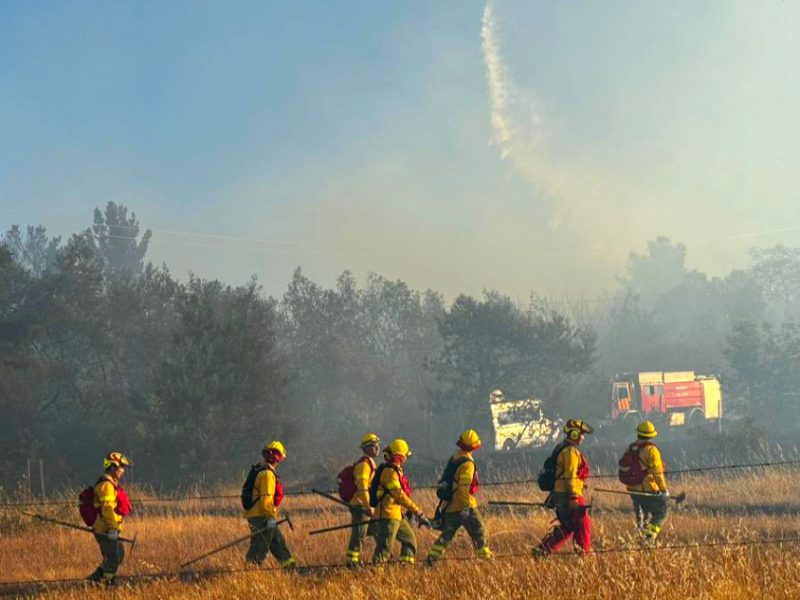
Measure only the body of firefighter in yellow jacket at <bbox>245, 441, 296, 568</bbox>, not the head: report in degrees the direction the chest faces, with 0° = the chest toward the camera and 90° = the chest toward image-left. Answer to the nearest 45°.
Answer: approximately 270°

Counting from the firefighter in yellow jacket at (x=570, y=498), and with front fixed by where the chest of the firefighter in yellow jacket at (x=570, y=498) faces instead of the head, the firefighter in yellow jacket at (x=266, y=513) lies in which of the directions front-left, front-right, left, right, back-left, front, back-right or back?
back

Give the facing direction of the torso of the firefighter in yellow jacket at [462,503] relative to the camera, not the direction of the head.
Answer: to the viewer's right

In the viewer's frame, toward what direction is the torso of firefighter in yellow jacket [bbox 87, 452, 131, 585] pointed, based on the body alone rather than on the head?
to the viewer's right

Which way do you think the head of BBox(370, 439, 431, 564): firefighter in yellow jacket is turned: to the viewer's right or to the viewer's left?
to the viewer's right

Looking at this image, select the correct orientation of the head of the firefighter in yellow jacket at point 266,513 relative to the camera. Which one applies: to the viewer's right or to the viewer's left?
to the viewer's right

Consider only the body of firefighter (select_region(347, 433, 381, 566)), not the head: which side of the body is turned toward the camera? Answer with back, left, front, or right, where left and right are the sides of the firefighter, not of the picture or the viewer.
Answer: right

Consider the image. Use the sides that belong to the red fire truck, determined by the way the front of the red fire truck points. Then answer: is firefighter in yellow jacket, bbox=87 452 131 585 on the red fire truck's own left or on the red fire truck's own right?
on the red fire truck's own left

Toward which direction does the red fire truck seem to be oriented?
to the viewer's left

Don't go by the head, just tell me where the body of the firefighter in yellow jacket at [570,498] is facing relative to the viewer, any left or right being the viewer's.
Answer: facing to the right of the viewer

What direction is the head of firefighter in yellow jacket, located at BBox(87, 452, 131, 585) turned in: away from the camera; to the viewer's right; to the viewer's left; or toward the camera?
to the viewer's right
